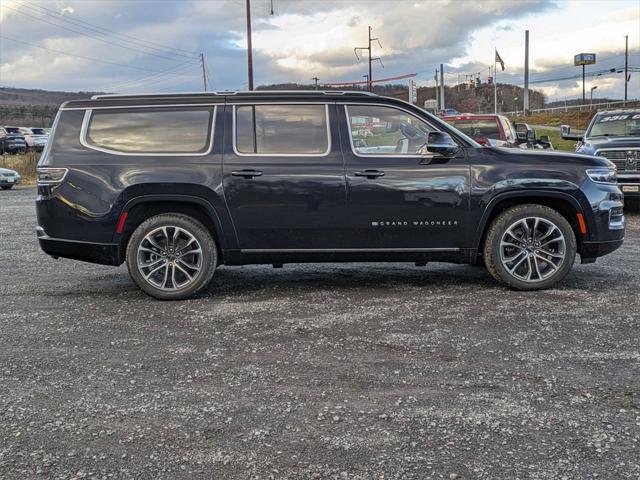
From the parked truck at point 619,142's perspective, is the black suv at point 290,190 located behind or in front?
in front

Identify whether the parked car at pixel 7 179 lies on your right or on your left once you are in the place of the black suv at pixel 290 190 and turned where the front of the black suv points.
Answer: on your left

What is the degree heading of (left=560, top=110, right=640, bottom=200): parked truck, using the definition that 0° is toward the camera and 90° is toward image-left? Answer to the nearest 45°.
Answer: approximately 0°

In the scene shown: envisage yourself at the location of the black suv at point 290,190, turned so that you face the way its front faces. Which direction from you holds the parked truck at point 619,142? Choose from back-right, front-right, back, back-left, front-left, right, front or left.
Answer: front-left

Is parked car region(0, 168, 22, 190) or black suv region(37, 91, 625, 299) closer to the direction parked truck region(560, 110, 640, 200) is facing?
the black suv

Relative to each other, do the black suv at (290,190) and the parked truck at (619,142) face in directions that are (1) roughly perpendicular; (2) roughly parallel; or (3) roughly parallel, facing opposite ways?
roughly perpendicular

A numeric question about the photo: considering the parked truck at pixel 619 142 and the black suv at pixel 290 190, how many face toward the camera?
1

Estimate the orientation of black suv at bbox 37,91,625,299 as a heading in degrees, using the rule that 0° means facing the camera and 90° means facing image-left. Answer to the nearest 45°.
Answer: approximately 270°
